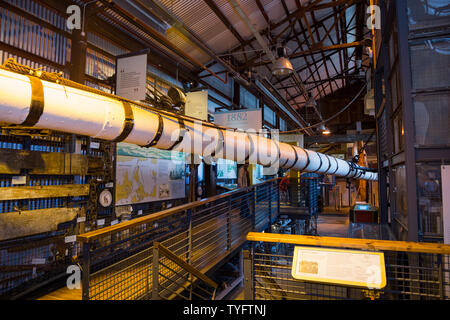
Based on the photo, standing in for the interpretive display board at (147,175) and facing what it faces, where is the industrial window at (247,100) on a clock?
The industrial window is roughly at 9 o'clock from the interpretive display board.

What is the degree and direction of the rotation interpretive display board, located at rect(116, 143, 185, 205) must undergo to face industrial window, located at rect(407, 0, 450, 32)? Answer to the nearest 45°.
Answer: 0° — it already faces it

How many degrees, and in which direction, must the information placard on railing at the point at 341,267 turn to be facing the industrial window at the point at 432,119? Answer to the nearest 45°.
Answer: approximately 135° to its left

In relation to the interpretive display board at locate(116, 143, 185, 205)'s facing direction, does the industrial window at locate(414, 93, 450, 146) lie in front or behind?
in front

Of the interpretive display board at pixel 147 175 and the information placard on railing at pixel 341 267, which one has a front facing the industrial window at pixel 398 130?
the interpretive display board

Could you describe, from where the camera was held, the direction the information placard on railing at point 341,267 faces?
facing the viewer

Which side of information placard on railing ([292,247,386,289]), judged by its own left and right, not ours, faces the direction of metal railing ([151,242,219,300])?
right

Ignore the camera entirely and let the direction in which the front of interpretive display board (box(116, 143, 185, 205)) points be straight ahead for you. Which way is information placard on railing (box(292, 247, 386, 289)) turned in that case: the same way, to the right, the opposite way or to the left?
to the right

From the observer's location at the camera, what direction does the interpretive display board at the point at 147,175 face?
facing the viewer and to the right of the viewer

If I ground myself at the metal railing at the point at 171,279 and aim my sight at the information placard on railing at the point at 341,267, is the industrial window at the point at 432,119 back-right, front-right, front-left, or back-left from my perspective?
front-left

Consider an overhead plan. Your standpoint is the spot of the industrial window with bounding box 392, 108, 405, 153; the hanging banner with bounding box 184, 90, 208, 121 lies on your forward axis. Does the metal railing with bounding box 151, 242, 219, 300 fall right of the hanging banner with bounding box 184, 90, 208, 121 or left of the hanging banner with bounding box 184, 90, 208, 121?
left

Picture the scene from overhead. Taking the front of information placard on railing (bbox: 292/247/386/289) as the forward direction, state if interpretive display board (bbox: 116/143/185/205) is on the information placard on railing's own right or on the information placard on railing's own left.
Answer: on the information placard on railing's own right

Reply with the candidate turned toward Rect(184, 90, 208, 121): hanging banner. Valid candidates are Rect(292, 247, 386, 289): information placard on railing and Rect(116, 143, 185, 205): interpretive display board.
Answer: the interpretive display board

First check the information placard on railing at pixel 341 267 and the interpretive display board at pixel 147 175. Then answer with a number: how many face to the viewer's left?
0
